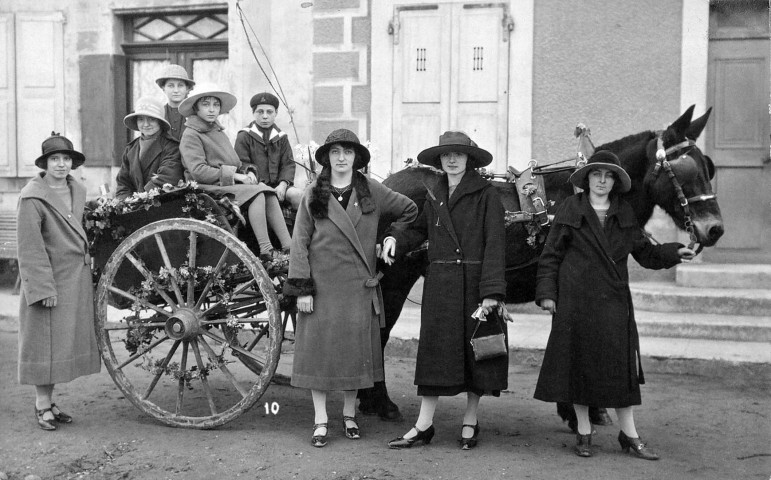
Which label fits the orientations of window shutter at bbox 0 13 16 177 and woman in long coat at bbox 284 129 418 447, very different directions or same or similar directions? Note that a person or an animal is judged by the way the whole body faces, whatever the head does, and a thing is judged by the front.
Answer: same or similar directions

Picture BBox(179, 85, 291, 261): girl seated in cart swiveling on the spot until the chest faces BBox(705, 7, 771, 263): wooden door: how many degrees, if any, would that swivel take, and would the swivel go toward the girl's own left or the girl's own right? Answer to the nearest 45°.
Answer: approximately 90° to the girl's own left

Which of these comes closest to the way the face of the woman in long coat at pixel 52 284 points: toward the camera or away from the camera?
toward the camera

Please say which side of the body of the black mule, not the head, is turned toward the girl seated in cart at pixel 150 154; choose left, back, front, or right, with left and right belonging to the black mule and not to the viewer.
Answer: back

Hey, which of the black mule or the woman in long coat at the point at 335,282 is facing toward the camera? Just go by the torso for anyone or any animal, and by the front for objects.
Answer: the woman in long coat

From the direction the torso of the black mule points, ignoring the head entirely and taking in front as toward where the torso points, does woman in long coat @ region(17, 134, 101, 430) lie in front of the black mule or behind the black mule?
behind

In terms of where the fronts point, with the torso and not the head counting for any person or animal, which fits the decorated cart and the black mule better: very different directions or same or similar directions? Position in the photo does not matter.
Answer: same or similar directions

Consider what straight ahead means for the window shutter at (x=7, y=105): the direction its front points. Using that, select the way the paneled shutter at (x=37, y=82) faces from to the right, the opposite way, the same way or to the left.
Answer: the same way

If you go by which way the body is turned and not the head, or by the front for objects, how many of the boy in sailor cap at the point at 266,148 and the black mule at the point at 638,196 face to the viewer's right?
1

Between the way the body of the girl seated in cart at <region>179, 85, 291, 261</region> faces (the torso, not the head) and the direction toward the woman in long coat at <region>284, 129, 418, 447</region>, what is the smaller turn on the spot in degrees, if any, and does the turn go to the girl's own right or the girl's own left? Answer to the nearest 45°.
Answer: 0° — they already face them

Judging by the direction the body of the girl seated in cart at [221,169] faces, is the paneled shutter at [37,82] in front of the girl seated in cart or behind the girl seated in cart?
behind

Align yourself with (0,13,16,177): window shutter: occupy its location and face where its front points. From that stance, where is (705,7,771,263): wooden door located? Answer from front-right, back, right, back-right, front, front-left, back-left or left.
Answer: front-left

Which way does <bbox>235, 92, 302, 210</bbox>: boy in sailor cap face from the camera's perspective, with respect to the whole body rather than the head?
toward the camera

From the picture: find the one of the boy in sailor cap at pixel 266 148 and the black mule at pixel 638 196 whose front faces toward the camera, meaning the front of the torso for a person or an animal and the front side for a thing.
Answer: the boy in sailor cap

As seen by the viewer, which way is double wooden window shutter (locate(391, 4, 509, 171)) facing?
toward the camera

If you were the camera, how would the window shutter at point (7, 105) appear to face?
facing the viewer

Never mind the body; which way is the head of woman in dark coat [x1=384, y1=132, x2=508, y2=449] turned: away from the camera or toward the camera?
toward the camera

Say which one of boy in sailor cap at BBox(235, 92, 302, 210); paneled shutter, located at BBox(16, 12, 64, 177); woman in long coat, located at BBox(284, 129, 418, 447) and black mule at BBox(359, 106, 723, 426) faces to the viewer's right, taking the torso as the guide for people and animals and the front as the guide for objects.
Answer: the black mule

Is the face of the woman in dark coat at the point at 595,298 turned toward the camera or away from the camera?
toward the camera
